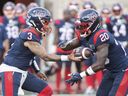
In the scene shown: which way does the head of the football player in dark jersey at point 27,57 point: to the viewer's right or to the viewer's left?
to the viewer's right

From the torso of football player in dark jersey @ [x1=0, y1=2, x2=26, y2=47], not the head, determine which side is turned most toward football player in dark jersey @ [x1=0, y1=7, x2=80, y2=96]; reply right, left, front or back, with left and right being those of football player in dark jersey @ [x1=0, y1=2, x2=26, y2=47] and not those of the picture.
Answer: front

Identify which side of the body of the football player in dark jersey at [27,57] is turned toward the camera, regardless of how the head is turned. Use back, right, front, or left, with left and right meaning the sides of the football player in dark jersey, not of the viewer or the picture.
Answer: right

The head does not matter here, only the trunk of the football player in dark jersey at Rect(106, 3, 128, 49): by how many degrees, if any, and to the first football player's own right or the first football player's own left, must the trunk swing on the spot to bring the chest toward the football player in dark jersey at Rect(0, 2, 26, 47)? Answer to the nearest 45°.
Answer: approximately 90° to the first football player's own right

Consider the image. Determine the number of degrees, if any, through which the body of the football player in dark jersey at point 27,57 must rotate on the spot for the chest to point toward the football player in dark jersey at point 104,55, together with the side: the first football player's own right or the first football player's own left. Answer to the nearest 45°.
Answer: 0° — they already face them

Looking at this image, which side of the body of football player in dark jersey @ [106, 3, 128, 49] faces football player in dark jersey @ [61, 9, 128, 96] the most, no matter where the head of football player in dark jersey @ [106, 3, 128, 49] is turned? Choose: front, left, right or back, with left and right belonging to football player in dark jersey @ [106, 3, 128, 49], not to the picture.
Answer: front

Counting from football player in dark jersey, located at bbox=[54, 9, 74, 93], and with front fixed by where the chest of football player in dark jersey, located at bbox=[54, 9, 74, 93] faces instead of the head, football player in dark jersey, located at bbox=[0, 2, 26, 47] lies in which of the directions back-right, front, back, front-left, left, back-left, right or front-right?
back-right

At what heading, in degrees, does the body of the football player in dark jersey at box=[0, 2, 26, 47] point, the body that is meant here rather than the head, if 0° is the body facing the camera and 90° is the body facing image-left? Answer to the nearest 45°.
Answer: approximately 0°

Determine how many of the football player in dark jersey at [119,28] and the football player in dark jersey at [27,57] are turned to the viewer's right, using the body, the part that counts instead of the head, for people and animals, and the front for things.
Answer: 1

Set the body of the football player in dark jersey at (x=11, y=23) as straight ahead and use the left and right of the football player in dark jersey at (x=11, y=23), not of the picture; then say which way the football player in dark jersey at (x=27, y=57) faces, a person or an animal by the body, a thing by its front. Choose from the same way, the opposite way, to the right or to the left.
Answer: to the left

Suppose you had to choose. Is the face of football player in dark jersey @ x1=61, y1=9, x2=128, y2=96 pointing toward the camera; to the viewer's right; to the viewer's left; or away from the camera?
to the viewer's left

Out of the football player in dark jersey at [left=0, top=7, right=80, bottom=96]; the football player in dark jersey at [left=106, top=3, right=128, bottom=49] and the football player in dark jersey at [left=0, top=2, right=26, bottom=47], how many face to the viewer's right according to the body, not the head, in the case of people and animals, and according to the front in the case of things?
1

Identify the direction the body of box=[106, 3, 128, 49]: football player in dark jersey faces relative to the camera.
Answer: toward the camera

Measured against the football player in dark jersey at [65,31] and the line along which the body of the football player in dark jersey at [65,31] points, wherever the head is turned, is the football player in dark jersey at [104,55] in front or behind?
in front

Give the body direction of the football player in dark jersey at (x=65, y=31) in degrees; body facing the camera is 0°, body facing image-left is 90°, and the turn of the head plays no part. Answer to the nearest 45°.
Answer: approximately 315°
